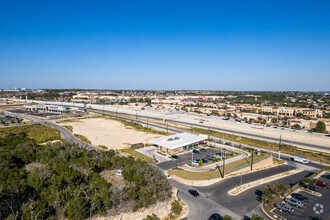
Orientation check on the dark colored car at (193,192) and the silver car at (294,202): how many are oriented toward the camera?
0

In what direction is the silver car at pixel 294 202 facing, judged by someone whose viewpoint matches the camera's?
facing away from the viewer and to the left of the viewer

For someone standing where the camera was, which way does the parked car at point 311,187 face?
facing away from the viewer and to the left of the viewer
